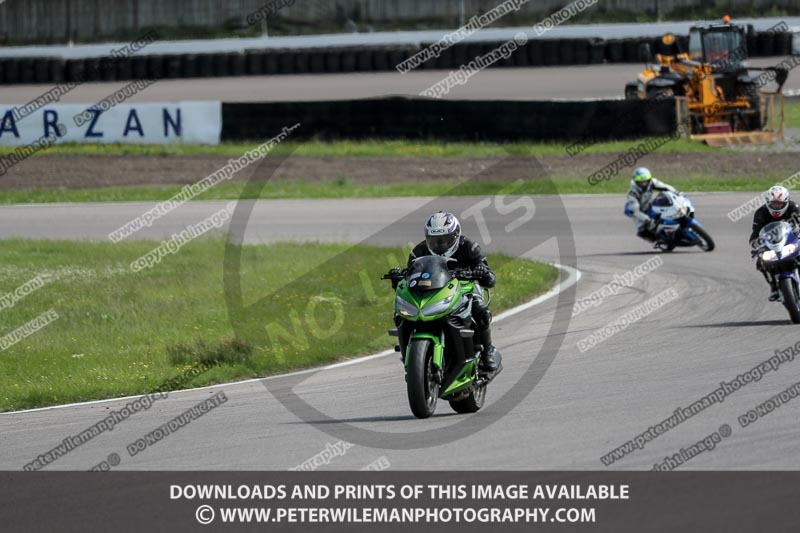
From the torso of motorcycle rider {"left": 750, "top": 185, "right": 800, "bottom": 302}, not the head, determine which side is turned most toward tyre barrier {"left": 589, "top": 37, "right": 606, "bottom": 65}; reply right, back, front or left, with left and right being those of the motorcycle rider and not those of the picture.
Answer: back

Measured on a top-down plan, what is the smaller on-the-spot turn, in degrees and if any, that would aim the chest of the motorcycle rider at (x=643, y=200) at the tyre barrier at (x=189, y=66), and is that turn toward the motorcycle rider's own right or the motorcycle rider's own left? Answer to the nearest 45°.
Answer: approximately 180°

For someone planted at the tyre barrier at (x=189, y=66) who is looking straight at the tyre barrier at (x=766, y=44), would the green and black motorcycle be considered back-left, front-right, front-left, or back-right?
front-right

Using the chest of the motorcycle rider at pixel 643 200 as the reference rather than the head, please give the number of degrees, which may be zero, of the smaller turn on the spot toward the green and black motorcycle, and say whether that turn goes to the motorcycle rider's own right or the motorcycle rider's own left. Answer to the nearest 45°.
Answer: approximately 45° to the motorcycle rider's own right

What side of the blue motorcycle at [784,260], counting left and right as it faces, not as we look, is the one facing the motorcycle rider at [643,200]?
back

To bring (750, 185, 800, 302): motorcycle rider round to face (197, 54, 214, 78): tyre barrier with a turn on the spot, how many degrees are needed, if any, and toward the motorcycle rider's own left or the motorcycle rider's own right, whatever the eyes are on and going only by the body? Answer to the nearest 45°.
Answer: approximately 135° to the motorcycle rider's own right

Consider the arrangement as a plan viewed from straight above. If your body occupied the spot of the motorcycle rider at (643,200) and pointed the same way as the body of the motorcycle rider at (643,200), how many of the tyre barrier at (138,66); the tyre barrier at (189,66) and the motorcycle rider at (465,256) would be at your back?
2

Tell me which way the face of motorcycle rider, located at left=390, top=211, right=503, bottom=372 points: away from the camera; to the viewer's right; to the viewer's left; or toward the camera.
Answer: toward the camera

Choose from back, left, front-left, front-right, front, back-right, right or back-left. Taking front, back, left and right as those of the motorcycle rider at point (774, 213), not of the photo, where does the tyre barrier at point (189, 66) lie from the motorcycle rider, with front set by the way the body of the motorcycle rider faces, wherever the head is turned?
back-right

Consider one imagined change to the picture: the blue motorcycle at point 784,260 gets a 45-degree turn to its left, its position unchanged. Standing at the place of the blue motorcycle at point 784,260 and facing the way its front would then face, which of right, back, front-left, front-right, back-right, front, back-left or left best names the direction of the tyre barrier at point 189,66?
back

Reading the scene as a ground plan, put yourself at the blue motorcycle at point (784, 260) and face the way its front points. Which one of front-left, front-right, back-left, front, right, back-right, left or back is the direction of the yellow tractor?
back

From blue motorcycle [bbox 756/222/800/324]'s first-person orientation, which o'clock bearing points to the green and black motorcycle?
The green and black motorcycle is roughly at 1 o'clock from the blue motorcycle.

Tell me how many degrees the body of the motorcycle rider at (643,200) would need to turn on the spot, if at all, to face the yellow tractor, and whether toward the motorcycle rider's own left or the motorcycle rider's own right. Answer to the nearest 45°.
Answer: approximately 135° to the motorcycle rider's own left

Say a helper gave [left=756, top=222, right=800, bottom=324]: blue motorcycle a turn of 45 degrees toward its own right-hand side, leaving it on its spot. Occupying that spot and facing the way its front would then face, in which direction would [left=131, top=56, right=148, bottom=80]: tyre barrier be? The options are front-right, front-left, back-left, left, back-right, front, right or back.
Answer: right

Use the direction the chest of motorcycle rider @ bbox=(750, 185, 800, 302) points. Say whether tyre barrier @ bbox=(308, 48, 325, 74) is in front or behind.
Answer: behind

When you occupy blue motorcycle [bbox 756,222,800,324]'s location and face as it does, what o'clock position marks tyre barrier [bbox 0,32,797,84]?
The tyre barrier is roughly at 5 o'clock from the blue motorcycle.

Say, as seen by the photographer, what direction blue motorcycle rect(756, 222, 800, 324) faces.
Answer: facing the viewer

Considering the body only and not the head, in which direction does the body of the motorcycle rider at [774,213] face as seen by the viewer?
toward the camera
